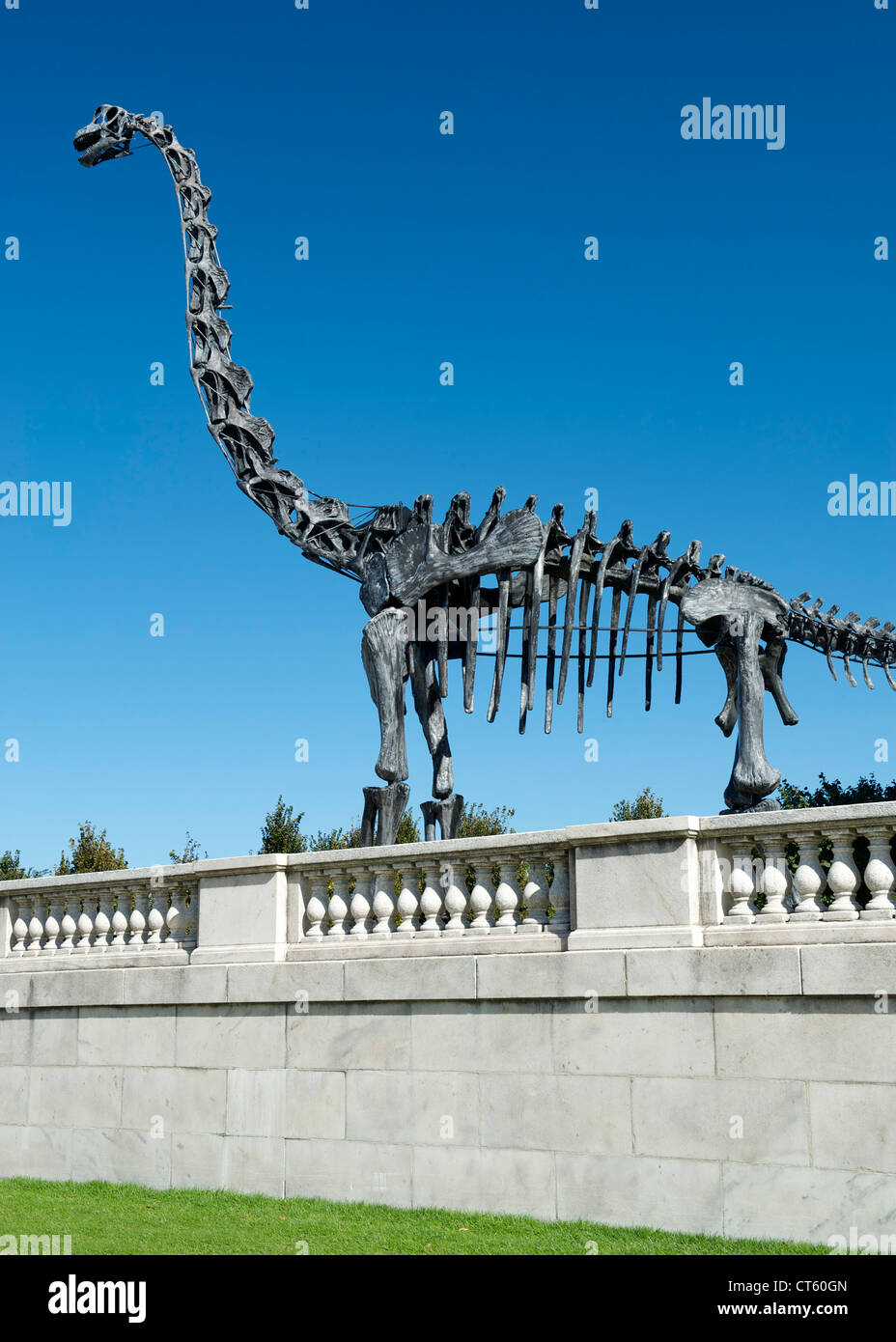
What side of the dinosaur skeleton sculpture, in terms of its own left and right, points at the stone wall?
left

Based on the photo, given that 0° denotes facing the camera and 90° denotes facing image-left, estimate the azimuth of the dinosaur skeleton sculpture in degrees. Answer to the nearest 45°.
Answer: approximately 90°
